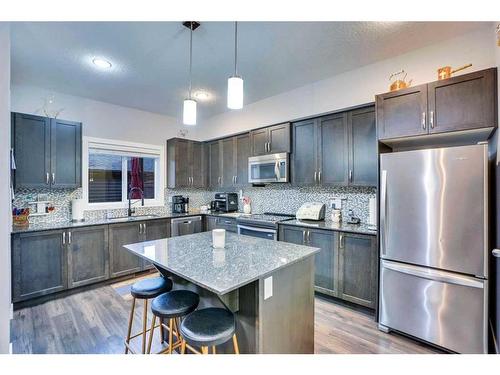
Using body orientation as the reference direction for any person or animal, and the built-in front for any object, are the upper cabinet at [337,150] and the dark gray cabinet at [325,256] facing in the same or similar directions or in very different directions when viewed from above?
same or similar directions

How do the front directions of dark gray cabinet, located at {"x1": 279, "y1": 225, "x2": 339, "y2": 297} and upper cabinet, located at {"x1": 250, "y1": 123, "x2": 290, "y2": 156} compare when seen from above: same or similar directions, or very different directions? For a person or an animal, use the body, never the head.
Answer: same or similar directions

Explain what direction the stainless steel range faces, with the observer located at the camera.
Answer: facing the viewer and to the left of the viewer

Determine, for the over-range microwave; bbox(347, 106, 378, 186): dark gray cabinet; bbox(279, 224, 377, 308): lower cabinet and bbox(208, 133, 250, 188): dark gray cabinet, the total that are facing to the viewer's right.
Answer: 0

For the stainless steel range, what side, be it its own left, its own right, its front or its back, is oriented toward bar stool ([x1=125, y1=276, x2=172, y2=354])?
front

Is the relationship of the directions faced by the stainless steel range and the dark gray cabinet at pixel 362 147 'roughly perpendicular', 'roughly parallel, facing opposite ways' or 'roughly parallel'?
roughly parallel

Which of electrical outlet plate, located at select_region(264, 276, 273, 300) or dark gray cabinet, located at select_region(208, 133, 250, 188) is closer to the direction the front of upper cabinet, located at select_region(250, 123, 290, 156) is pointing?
the electrical outlet plate

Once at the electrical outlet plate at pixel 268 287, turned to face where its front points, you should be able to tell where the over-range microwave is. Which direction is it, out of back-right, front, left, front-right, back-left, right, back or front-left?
back-left

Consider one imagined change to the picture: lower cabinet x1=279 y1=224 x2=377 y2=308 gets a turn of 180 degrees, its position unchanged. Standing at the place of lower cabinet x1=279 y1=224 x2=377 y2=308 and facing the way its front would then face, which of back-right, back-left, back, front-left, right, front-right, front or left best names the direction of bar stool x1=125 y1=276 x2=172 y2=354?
back

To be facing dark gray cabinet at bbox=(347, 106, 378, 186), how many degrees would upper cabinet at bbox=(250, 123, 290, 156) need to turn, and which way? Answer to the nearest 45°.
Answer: approximately 90° to its left

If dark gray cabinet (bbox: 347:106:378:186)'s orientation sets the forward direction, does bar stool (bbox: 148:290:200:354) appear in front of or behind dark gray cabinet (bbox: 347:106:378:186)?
in front

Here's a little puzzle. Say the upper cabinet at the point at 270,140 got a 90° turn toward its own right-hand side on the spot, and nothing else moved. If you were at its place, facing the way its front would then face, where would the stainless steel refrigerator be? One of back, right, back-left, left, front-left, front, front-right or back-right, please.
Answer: back
